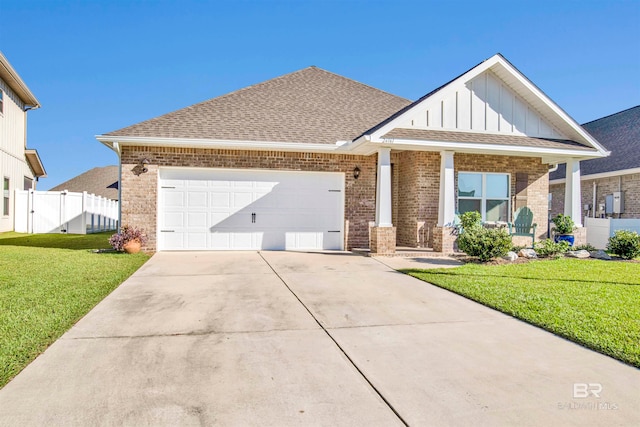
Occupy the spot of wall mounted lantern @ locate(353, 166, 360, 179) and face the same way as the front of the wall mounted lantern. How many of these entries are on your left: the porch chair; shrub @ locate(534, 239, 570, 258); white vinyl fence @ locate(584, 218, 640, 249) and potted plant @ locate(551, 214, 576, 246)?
4

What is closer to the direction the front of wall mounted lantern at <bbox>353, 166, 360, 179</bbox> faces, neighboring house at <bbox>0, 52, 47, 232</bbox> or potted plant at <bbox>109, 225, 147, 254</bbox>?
the potted plant

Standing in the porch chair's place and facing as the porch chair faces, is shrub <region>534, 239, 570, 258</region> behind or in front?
in front

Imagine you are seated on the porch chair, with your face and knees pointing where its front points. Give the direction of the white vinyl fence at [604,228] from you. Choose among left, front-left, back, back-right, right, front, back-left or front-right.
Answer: back-left

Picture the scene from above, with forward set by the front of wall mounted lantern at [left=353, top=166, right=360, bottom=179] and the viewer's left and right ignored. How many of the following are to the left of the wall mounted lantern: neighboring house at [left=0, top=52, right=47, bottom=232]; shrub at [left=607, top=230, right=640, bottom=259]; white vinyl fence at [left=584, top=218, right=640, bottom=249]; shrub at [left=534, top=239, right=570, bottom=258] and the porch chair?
4

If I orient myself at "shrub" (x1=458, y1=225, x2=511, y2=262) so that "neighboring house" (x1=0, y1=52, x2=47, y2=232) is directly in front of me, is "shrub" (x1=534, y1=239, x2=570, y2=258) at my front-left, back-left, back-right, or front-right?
back-right

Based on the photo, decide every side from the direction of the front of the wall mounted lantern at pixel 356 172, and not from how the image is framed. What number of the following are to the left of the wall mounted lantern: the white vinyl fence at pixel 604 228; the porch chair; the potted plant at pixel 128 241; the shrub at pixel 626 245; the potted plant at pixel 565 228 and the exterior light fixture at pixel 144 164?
4

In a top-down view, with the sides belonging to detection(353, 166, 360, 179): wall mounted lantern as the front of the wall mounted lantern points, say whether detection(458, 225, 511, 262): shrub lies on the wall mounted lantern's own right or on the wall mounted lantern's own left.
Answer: on the wall mounted lantern's own left

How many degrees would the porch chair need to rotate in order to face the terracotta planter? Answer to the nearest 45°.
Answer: approximately 45° to its right

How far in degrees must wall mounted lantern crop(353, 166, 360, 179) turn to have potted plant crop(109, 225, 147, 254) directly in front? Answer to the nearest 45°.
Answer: approximately 90° to its right

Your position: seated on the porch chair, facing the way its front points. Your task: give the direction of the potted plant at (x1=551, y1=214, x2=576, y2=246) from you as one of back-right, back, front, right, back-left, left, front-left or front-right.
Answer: left

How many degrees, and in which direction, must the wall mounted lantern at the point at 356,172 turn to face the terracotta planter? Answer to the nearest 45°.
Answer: approximately 90° to its right
